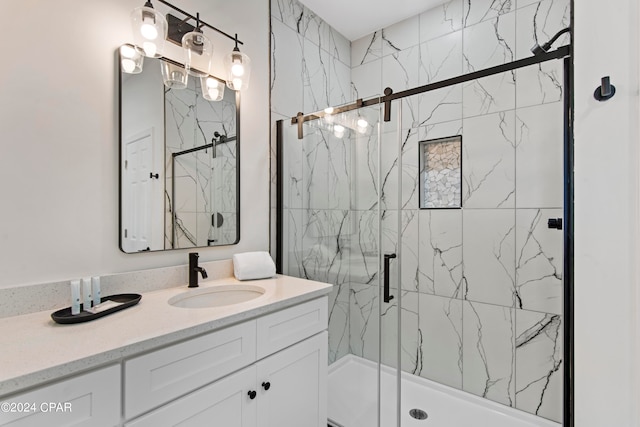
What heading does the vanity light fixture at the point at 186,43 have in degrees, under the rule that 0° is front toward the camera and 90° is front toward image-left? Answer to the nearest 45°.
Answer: approximately 315°

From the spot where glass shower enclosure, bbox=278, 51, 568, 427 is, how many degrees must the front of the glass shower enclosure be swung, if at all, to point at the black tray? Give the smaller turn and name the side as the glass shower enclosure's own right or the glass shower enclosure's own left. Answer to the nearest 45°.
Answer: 0° — it already faces it

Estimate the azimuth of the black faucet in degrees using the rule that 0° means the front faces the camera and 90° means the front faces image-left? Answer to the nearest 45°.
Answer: approximately 315°

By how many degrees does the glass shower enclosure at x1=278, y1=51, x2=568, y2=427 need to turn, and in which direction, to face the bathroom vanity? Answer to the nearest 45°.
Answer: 0° — it already faces it
